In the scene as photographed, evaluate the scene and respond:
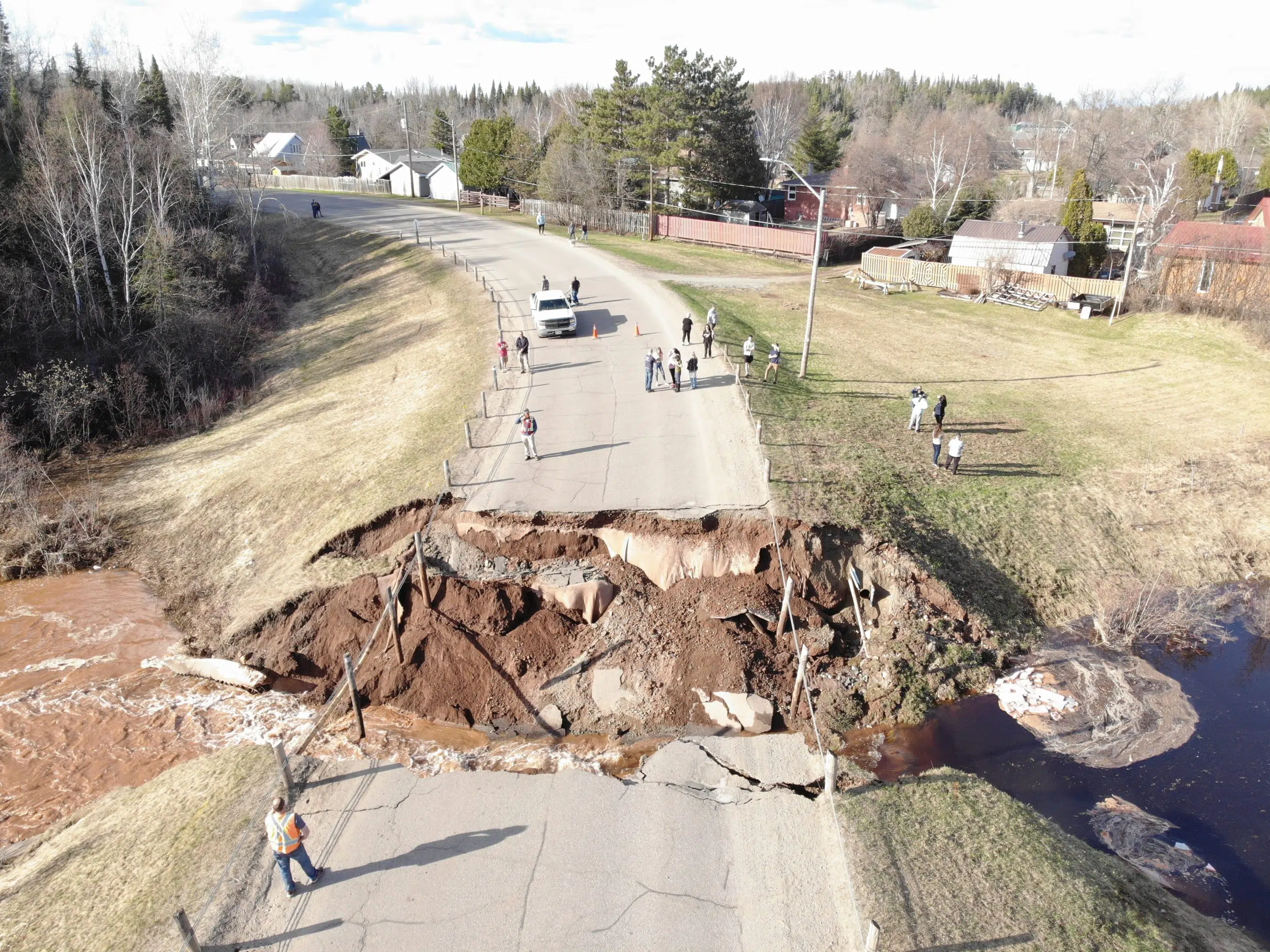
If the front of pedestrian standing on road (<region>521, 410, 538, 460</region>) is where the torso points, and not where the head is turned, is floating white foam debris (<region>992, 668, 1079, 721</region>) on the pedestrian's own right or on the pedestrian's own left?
on the pedestrian's own left

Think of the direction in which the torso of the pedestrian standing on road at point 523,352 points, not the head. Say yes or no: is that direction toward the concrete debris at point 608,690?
yes

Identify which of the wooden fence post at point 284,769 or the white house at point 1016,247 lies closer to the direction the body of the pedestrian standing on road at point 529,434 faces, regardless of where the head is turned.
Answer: the wooden fence post

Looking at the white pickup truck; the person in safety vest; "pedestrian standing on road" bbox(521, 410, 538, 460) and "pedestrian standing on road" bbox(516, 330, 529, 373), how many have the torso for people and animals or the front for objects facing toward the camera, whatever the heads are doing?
3

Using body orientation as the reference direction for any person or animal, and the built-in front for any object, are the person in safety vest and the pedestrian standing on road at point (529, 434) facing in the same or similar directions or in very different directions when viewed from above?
very different directions

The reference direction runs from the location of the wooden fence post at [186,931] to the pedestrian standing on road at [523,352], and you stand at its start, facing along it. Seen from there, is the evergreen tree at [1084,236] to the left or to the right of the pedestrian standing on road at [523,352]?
right

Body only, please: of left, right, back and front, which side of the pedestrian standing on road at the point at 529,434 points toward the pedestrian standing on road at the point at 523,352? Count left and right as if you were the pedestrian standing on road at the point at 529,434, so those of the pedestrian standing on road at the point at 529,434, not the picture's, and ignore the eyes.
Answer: back

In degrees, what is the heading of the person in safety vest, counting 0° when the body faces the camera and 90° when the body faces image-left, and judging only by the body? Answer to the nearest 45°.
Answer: approximately 225°
